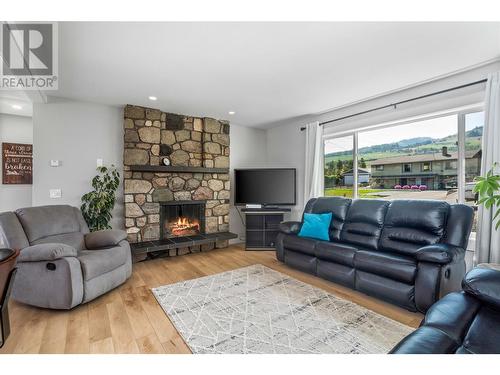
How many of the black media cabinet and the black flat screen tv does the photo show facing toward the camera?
2

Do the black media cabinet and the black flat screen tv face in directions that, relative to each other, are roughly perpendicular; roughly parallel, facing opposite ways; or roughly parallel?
roughly parallel

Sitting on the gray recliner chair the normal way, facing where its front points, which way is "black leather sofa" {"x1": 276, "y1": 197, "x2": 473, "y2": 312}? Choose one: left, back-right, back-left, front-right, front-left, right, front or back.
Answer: front

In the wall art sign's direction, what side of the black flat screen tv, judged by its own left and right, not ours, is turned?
right

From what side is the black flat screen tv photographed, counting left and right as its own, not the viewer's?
front

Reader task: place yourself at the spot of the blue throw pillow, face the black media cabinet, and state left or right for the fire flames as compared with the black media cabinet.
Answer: left

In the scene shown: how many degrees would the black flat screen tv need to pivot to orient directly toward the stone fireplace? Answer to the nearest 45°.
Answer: approximately 90° to its right

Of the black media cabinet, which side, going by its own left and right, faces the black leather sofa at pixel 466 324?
front

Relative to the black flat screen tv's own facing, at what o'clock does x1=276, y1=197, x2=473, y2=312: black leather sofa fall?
The black leather sofa is roughly at 11 o'clock from the black flat screen tv.

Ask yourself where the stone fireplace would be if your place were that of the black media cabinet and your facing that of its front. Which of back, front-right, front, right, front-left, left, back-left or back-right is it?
right

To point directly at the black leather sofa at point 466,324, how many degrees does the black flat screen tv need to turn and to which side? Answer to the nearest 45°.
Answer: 0° — it already faces it

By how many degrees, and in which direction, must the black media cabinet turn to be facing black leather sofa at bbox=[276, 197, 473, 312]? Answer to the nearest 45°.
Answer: approximately 45° to its left

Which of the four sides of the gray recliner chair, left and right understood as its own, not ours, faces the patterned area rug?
front

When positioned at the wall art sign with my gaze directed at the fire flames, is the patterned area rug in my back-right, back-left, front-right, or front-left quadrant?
front-right

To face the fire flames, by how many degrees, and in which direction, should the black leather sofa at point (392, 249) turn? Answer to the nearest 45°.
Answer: approximately 45° to its right

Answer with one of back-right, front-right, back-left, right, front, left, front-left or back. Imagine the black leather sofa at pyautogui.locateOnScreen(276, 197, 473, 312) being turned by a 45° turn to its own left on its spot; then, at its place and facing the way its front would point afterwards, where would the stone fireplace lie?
right

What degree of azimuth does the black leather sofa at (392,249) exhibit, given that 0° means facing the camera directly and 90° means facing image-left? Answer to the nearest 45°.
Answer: approximately 45°

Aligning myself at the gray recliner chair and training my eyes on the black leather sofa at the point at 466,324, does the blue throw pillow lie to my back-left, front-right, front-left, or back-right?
front-left
